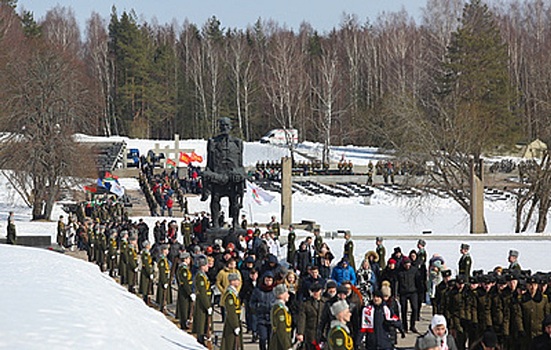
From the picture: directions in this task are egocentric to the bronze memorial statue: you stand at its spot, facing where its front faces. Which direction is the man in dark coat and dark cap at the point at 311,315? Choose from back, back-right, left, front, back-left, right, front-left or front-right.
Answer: front

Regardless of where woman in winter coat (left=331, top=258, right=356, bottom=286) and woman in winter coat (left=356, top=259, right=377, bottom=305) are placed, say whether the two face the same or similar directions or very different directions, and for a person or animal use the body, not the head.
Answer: same or similar directions

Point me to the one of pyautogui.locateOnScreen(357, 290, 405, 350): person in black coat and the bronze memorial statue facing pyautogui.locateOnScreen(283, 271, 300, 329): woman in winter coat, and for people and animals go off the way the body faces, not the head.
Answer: the bronze memorial statue

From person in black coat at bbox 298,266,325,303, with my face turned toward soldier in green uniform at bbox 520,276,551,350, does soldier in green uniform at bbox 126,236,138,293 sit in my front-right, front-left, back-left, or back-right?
back-left

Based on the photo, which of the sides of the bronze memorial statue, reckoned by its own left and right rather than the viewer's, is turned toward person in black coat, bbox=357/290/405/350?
front

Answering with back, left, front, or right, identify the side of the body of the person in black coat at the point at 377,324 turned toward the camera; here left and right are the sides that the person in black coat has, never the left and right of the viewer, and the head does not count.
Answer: front

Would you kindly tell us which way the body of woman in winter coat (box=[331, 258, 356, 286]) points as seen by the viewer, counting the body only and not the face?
toward the camera

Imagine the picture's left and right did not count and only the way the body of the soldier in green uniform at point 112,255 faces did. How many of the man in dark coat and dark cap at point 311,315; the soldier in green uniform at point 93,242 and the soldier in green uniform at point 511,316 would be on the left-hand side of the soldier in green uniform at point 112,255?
1

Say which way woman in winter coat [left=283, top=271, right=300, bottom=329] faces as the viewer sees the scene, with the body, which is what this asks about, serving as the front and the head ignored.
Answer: toward the camera

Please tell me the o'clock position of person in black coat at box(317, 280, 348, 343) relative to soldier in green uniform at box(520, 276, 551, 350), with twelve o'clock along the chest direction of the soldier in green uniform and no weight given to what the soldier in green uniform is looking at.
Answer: The person in black coat is roughly at 2 o'clock from the soldier in green uniform.

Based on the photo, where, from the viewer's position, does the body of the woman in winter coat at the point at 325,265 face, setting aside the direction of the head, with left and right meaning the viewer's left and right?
facing the viewer

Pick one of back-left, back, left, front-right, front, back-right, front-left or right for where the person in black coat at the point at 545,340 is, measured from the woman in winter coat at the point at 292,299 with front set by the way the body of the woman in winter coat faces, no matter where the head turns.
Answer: front-left

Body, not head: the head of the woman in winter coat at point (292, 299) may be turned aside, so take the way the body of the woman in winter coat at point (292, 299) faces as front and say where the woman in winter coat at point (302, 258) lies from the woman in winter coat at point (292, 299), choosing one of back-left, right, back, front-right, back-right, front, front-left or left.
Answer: back

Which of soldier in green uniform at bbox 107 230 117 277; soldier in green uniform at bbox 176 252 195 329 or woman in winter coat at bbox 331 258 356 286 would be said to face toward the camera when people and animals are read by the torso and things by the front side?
the woman in winter coat

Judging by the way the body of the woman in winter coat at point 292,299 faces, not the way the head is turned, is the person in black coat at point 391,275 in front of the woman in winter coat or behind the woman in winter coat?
behind

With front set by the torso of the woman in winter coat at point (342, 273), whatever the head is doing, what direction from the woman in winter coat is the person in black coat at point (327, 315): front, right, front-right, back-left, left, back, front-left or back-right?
front

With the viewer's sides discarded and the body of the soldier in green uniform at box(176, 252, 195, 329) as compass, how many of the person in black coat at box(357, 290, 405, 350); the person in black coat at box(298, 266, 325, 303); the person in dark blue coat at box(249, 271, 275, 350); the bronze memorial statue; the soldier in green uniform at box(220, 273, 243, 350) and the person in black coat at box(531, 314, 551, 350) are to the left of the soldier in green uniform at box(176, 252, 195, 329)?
1
